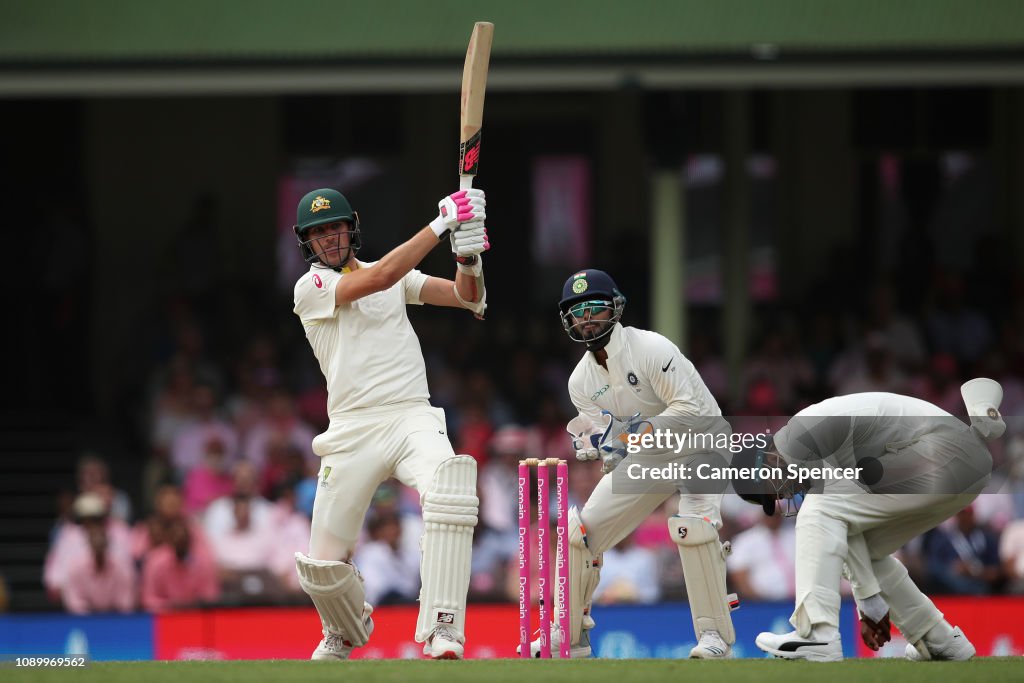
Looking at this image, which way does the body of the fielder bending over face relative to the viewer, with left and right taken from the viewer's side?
facing to the left of the viewer

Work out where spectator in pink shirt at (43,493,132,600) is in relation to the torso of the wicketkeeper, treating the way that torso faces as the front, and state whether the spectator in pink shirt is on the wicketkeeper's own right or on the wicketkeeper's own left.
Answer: on the wicketkeeper's own right

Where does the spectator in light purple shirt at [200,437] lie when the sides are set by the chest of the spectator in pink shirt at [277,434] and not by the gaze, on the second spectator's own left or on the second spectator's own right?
on the second spectator's own right

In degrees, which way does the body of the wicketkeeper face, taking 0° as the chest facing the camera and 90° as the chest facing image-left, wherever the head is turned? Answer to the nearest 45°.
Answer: approximately 45°

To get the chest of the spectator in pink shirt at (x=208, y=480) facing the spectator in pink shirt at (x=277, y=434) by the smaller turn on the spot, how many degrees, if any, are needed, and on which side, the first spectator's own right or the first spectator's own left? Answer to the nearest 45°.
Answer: approximately 90° to the first spectator's own left

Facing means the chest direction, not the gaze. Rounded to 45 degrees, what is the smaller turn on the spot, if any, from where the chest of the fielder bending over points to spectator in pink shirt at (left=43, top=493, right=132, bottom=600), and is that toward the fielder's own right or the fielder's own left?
approximately 45° to the fielder's own right

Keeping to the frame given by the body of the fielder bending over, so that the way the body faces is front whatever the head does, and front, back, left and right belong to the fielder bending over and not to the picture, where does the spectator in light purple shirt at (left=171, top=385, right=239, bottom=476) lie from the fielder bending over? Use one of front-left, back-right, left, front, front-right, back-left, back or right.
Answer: front-right
